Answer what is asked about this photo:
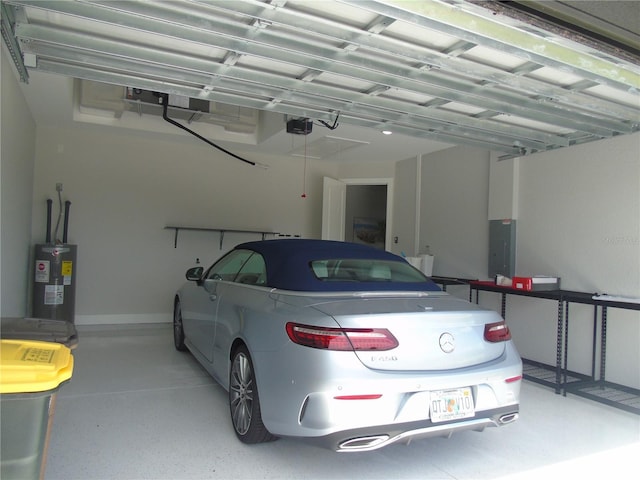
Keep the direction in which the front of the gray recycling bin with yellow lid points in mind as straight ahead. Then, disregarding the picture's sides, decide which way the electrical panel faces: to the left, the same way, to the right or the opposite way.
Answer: the opposite way

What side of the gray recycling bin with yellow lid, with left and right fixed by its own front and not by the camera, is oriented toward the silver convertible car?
front

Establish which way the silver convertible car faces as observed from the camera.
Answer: facing away from the viewer and to the left of the viewer

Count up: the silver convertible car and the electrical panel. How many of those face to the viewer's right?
0

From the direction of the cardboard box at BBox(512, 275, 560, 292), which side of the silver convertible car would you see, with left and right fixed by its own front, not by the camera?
right

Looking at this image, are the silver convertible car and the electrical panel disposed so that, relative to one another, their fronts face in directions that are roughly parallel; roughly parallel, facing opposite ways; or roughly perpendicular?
roughly perpendicular

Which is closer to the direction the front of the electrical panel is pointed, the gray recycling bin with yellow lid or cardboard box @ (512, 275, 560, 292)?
the gray recycling bin with yellow lid

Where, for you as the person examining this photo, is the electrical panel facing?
facing the viewer and to the left of the viewer

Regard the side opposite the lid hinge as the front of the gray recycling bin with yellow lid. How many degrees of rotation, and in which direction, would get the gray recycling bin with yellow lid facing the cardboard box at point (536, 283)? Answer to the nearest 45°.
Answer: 0° — it already faces it

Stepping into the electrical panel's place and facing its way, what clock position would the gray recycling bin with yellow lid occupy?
The gray recycling bin with yellow lid is roughly at 11 o'clock from the electrical panel.

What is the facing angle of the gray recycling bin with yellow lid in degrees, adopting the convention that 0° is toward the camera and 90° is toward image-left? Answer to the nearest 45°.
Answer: approximately 270°

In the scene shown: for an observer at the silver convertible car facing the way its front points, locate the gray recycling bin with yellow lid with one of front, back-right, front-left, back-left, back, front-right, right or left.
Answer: left

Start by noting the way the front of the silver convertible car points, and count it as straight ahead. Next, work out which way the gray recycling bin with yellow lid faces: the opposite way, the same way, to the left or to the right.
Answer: to the right

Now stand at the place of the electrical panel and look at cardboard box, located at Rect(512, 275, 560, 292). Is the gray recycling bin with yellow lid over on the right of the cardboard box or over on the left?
right

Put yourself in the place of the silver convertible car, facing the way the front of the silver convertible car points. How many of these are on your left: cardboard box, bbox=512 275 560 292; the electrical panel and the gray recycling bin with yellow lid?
1
